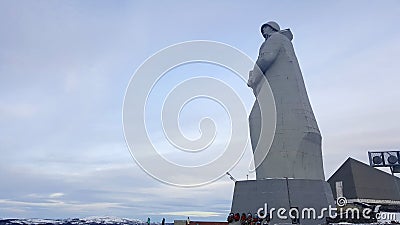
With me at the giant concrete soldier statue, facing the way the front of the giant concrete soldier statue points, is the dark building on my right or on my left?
on my right

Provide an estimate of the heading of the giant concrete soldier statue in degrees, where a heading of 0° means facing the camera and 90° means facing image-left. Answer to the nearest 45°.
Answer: approximately 90°
